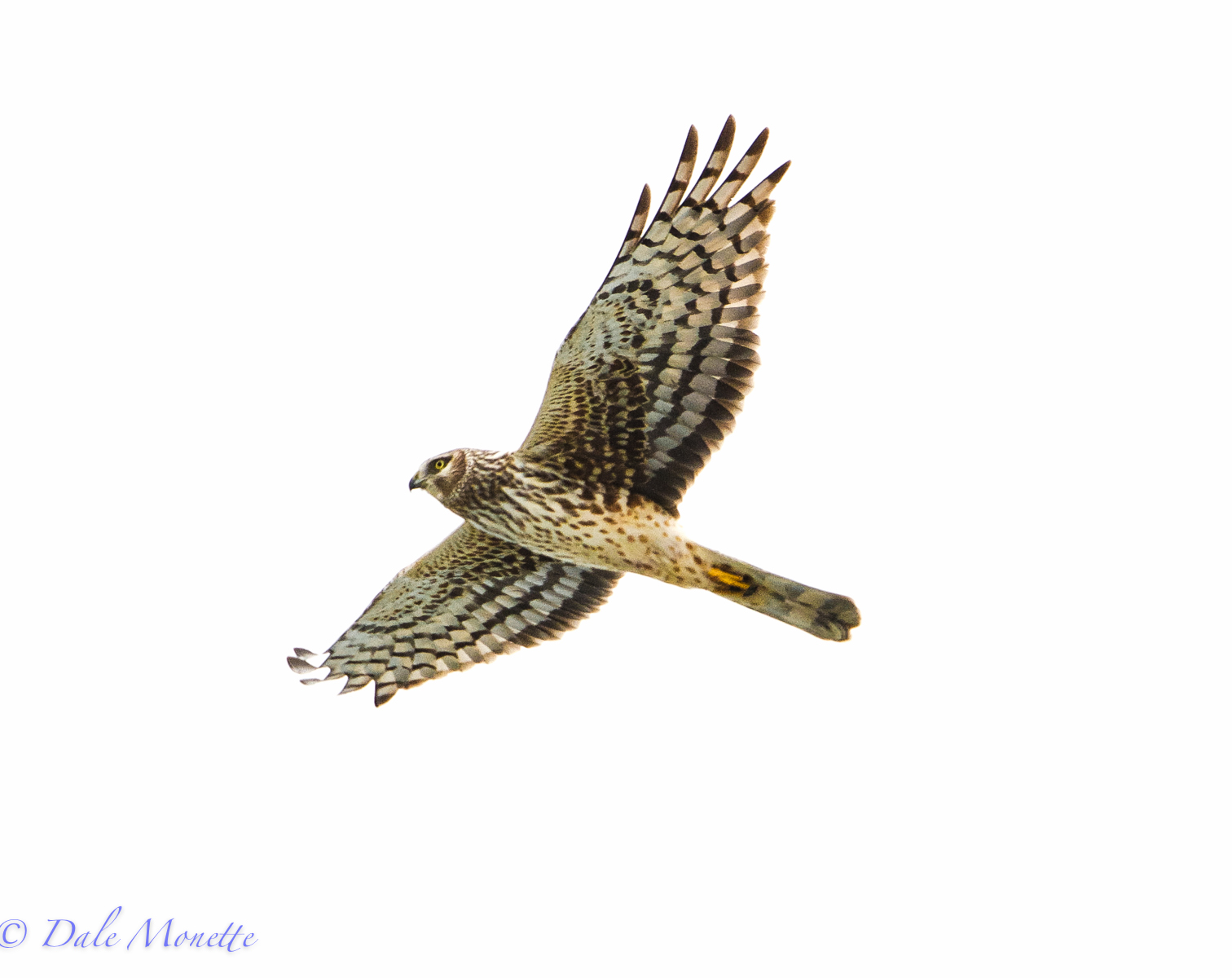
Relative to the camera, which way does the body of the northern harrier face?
to the viewer's left
